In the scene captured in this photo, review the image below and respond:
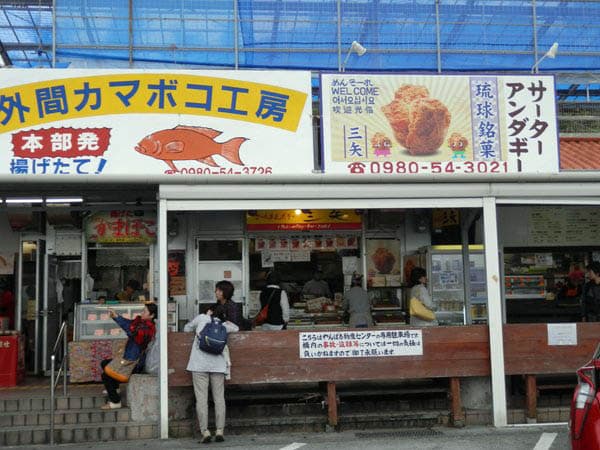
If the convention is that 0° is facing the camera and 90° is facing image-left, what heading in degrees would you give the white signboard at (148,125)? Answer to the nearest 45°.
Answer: approximately 0°

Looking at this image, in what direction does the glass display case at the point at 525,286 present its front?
toward the camera

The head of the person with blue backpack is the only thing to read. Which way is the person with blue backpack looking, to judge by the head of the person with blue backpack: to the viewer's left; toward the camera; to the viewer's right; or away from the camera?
away from the camera

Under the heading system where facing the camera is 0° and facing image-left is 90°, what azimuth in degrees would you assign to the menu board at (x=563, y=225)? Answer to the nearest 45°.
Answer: approximately 0°

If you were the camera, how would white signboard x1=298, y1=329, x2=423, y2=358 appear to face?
facing the viewer

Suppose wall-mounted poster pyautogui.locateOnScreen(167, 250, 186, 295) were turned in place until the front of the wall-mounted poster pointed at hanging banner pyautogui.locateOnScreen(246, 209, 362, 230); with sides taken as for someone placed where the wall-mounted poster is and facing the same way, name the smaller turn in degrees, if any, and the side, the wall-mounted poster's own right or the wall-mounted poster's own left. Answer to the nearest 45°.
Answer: approximately 90° to the wall-mounted poster's own left
